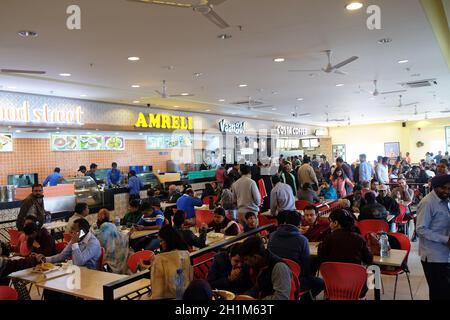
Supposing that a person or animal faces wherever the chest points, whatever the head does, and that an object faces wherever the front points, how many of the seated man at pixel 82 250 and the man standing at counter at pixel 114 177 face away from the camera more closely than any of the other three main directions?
0

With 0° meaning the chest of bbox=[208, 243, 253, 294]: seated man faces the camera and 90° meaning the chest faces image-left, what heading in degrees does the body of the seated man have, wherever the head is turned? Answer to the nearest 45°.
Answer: approximately 315°

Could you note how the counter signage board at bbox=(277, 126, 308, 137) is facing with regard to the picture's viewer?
facing the viewer and to the right of the viewer

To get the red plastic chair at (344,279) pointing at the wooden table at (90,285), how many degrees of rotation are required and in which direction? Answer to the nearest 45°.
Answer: approximately 90° to its left

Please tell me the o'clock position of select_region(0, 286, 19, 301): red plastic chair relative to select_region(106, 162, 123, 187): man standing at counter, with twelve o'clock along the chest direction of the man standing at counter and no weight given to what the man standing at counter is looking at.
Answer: The red plastic chair is roughly at 12 o'clock from the man standing at counter.

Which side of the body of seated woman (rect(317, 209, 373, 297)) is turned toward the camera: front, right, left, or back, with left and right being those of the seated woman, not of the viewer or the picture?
back

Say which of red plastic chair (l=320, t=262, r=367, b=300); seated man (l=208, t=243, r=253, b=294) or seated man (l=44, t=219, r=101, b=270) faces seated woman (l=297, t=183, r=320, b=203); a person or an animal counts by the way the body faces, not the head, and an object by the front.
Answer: the red plastic chair

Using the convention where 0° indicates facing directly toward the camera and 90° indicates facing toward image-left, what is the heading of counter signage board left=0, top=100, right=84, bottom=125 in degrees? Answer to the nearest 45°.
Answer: approximately 315°

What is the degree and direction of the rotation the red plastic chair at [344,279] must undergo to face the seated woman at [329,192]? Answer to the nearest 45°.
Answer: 0° — it already faces them

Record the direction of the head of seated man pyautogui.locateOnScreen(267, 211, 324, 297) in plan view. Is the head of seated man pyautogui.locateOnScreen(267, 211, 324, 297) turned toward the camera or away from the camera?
away from the camera

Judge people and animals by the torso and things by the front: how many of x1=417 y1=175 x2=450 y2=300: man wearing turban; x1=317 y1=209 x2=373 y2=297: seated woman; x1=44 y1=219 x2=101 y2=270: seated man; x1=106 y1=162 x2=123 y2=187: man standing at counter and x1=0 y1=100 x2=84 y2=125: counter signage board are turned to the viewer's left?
1

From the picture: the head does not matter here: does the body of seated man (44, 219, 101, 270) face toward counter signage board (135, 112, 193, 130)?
no
